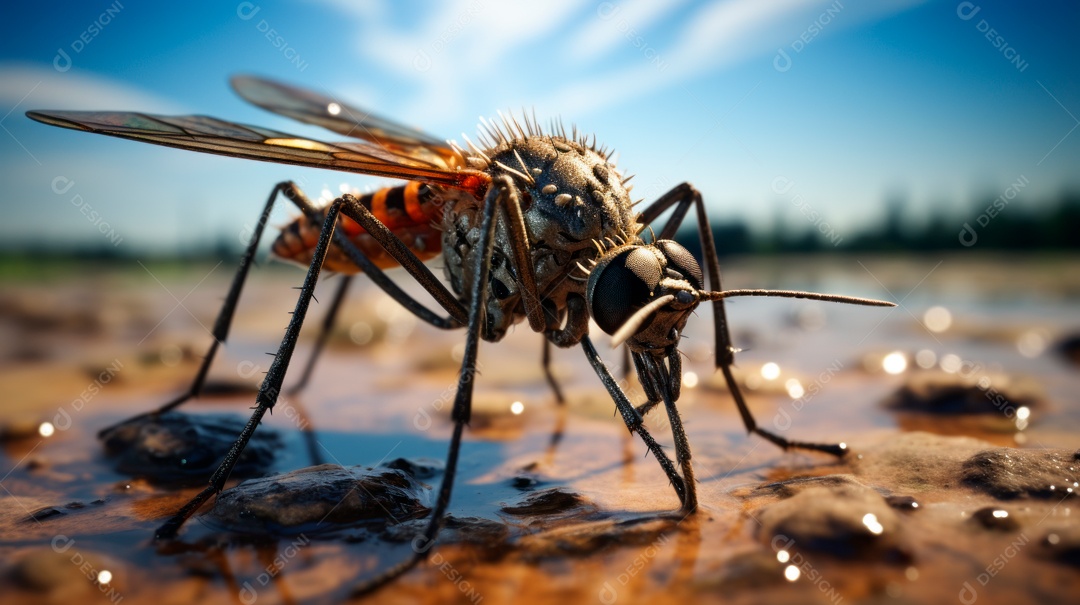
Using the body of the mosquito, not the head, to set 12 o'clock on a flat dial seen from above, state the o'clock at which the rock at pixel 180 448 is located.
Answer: The rock is roughly at 5 o'clock from the mosquito.

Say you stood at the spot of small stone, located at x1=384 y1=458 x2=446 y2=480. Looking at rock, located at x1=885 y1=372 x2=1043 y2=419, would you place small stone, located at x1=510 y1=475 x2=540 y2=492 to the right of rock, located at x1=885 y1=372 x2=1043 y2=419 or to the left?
right

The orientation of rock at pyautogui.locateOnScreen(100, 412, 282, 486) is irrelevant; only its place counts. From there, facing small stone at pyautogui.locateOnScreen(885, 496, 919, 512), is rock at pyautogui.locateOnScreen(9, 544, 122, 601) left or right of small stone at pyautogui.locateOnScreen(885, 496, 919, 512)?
right

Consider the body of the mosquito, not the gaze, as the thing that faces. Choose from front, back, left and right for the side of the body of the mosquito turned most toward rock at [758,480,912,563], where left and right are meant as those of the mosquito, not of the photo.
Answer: front

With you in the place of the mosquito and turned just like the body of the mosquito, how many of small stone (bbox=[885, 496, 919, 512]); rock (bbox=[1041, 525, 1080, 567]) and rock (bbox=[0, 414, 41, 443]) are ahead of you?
2

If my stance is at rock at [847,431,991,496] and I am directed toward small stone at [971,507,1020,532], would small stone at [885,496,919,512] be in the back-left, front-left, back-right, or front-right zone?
front-right

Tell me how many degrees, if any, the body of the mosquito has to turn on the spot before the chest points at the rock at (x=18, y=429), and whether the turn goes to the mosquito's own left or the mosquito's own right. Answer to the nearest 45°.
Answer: approximately 135° to the mosquito's own right

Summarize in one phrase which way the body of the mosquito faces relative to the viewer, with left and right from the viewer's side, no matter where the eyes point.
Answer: facing the viewer and to the right of the viewer

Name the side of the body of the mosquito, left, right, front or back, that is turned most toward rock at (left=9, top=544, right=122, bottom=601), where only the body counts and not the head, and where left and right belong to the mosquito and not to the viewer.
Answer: right

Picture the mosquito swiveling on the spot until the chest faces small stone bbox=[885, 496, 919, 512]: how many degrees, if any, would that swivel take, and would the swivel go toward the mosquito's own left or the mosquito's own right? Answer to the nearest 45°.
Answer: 0° — it already faces it

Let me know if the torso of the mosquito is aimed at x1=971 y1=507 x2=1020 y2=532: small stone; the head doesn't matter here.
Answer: yes
